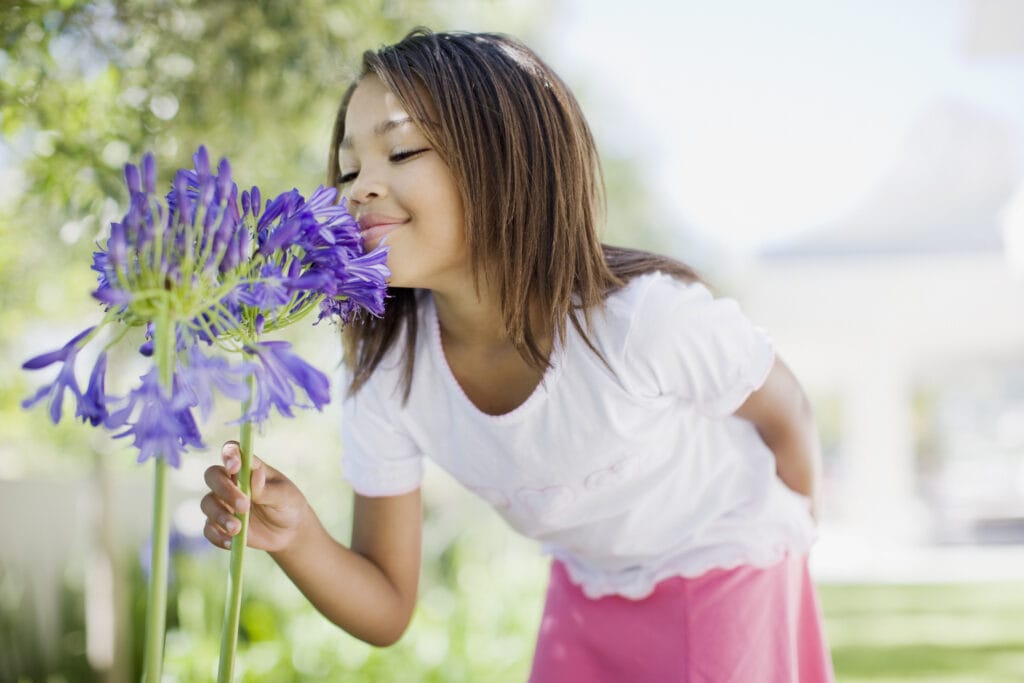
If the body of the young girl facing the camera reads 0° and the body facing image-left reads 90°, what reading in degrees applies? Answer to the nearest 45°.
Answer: approximately 45°
